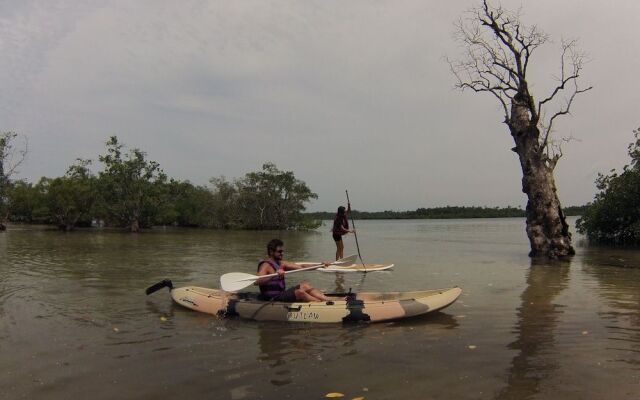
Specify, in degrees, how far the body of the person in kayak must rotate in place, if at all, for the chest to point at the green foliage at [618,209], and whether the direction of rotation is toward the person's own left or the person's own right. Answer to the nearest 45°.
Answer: approximately 45° to the person's own left

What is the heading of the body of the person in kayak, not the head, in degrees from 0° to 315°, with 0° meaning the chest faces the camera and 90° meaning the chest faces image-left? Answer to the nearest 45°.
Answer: approximately 270°

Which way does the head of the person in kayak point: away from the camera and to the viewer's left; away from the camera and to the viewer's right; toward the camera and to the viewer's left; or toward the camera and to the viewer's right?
toward the camera and to the viewer's right

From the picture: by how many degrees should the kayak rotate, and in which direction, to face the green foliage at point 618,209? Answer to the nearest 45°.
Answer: approximately 45° to its left

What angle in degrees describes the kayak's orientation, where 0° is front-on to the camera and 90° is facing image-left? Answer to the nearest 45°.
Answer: approximately 270°
